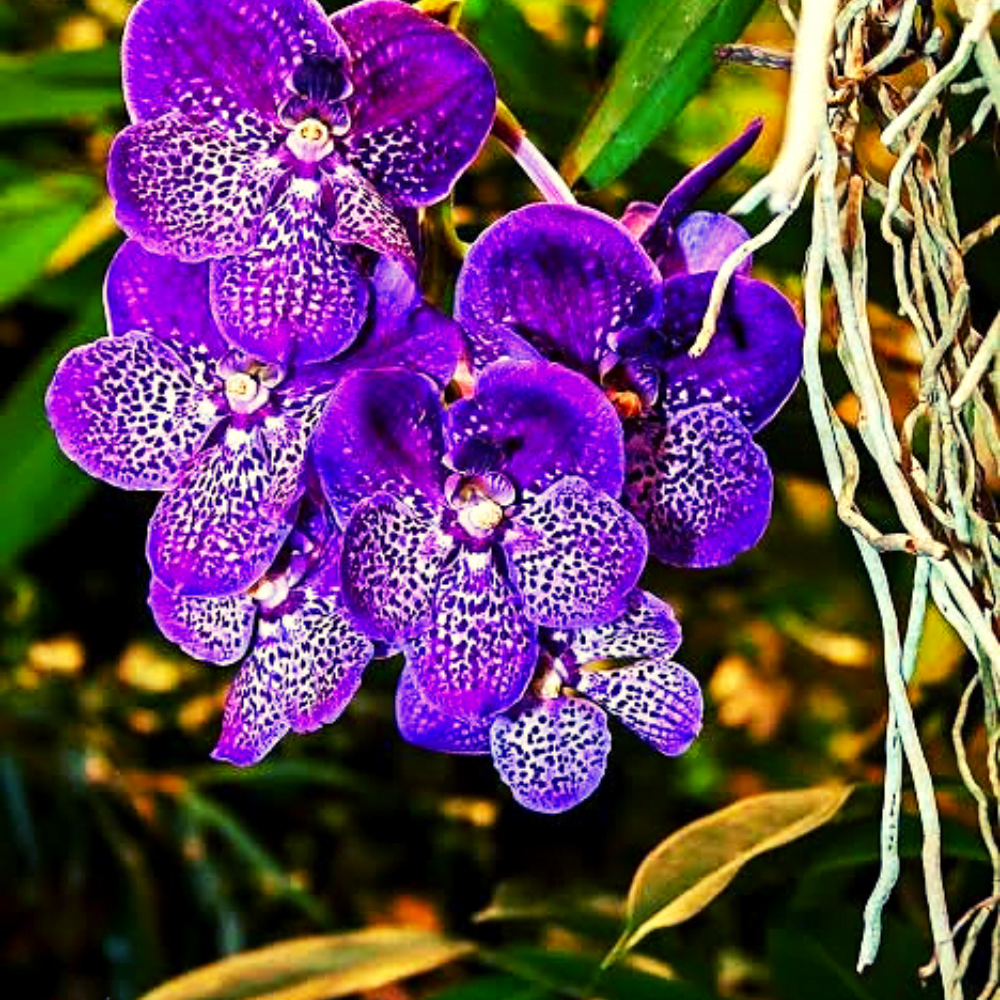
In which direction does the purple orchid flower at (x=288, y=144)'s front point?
toward the camera

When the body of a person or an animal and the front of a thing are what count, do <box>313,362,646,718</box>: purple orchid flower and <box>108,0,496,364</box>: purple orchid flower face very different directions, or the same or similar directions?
same or similar directions

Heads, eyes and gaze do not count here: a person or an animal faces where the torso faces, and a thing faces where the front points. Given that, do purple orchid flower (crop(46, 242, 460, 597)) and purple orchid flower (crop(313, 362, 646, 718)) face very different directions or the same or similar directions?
same or similar directions

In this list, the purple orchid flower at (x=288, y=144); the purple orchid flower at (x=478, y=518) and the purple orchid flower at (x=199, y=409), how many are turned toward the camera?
3

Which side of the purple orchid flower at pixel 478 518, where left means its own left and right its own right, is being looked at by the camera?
front
